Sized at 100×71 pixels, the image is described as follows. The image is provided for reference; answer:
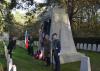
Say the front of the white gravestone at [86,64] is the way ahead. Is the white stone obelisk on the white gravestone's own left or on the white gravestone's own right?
on the white gravestone's own right

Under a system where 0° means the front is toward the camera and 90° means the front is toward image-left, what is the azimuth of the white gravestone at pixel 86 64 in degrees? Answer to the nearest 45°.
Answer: approximately 45°
